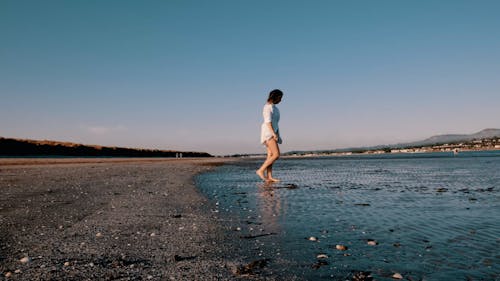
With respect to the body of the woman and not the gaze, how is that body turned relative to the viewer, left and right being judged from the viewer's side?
facing to the right of the viewer

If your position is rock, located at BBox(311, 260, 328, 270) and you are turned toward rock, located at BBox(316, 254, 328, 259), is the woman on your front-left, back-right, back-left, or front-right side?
front-left

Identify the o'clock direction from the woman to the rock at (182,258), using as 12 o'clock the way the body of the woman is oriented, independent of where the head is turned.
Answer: The rock is roughly at 3 o'clock from the woman.

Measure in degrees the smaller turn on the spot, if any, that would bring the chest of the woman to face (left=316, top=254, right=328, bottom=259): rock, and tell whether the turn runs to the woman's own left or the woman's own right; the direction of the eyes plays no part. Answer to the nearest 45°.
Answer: approximately 90° to the woman's own right

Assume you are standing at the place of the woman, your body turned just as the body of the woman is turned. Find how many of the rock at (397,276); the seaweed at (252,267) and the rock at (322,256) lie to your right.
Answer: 3

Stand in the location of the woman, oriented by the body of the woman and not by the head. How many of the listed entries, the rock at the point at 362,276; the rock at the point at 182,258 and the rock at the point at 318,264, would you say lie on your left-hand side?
0

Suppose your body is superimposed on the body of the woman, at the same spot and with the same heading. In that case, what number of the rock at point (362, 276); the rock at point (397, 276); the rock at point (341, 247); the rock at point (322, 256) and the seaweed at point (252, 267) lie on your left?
0

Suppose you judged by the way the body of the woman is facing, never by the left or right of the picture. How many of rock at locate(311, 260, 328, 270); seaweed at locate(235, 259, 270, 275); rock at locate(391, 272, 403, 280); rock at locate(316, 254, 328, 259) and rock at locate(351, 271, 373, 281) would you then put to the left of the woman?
0

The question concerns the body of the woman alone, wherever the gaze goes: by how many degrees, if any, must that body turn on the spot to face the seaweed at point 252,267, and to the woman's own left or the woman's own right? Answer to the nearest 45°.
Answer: approximately 90° to the woman's own right

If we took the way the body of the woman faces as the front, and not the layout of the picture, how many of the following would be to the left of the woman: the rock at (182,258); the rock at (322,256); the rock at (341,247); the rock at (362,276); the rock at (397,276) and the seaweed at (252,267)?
0

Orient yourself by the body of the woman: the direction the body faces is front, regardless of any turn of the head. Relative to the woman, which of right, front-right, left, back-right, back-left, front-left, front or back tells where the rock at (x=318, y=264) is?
right

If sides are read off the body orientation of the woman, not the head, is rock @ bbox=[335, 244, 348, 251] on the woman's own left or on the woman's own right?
on the woman's own right

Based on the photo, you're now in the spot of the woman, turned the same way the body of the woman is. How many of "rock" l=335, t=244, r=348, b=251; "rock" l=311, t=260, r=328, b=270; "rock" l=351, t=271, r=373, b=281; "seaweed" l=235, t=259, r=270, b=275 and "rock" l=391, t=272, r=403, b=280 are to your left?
0

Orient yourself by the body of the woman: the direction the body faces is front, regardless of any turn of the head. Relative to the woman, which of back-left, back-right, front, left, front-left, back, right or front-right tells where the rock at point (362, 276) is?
right

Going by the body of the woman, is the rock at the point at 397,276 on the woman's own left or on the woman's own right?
on the woman's own right
